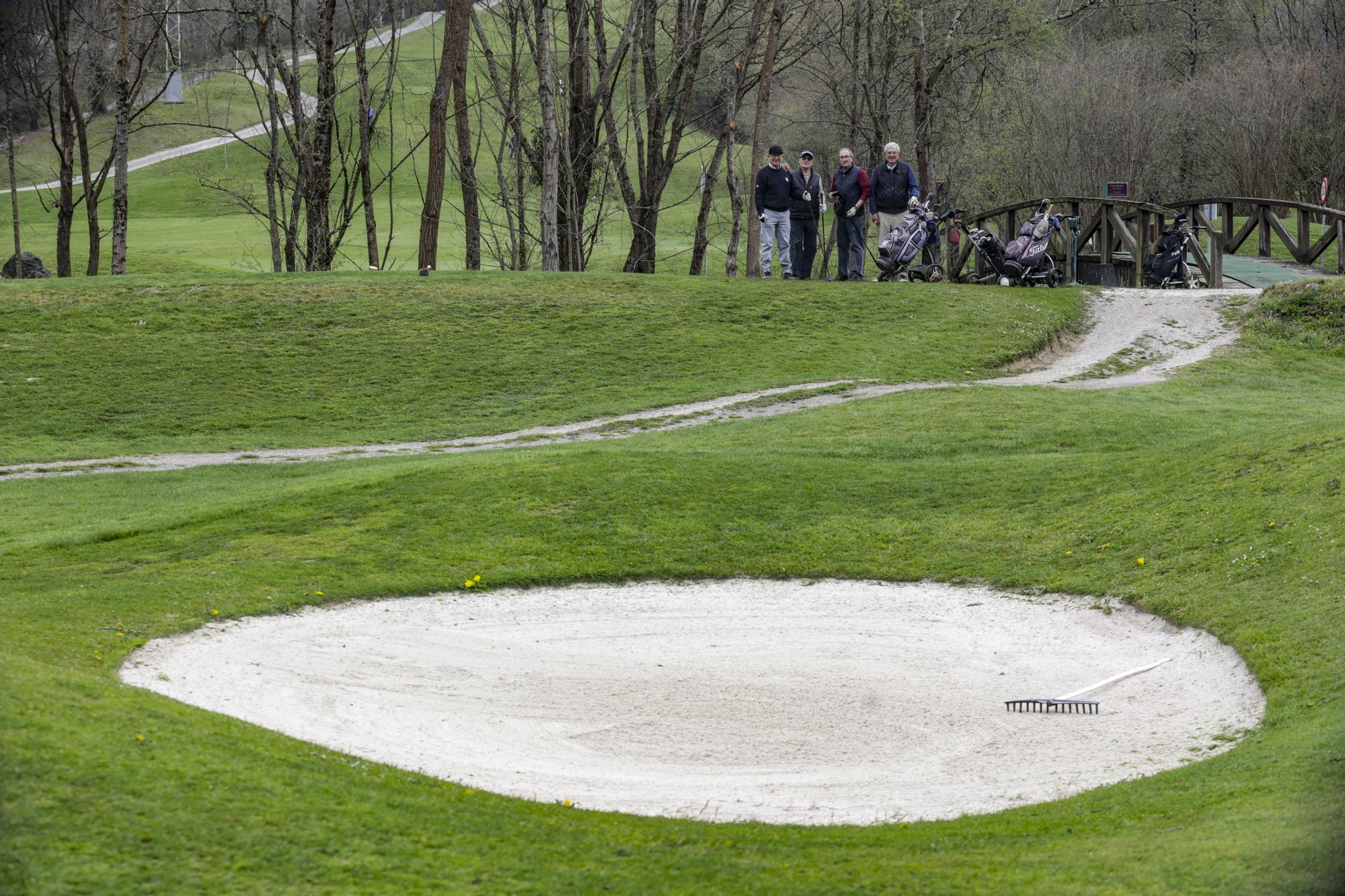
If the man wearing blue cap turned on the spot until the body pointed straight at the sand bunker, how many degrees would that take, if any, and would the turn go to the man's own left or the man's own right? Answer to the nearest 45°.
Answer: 0° — they already face it

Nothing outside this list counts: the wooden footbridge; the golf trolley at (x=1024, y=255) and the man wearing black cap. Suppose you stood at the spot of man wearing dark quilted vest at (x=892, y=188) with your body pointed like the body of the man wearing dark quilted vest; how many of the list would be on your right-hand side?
1

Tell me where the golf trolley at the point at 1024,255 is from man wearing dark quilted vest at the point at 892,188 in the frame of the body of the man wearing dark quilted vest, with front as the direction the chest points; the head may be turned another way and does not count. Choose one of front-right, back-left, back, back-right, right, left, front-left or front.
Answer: back-left

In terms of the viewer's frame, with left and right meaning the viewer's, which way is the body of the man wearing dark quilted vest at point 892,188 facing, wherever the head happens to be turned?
facing the viewer

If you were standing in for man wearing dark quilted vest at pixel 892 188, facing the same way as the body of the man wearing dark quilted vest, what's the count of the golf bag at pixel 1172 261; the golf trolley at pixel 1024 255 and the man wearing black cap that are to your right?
1

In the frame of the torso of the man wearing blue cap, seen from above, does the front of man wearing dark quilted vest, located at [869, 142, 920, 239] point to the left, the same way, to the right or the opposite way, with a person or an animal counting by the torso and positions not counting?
the same way

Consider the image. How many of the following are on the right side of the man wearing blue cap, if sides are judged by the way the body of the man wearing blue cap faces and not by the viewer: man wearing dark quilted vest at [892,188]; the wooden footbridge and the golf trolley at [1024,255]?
0

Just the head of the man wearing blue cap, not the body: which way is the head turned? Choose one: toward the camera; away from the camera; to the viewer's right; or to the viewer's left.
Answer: toward the camera

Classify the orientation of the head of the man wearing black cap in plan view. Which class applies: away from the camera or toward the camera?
toward the camera

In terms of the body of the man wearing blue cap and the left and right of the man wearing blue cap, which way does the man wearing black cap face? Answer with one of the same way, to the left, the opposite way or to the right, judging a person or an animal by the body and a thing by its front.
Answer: the same way

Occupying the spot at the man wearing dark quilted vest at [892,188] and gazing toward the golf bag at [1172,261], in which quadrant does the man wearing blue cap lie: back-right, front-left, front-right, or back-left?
back-left

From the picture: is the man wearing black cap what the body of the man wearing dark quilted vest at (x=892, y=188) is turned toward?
no

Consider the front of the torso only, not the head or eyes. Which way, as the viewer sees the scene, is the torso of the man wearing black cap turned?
toward the camera

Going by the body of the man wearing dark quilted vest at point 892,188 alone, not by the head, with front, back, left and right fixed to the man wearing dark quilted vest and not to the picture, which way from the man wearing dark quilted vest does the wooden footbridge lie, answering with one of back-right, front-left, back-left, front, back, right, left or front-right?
back-left

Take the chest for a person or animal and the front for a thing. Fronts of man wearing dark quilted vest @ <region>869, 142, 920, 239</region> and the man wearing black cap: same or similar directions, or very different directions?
same or similar directions

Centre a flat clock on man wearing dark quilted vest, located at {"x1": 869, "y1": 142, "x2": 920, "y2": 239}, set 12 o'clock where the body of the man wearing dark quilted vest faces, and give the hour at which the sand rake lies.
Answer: The sand rake is roughly at 12 o'clock from the man wearing dark quilted vest.

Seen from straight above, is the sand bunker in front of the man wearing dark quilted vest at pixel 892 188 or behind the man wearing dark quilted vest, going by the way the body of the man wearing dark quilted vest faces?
in front

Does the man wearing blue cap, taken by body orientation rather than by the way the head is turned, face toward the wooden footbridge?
no

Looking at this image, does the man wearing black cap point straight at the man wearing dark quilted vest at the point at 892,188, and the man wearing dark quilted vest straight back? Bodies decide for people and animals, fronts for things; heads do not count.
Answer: no
